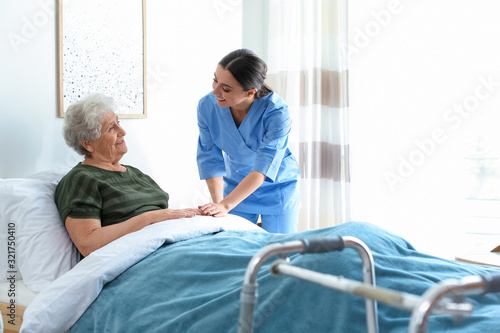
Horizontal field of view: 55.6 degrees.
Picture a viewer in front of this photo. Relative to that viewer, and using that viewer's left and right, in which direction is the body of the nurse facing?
facing the viewer and to the left of the viewer

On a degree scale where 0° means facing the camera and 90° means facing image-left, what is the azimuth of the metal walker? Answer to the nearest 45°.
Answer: approximately 45°

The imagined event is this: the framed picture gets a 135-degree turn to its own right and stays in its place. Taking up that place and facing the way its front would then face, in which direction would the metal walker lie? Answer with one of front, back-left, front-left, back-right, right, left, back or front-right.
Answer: back-left

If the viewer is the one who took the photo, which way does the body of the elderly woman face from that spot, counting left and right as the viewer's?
facing the viewer and to the right of the viewer

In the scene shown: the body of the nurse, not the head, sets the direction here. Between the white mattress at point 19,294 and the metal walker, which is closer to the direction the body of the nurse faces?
the white mattress

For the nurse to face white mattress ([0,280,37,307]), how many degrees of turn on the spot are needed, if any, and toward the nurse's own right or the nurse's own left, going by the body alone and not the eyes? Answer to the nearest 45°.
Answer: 0° — they already face it

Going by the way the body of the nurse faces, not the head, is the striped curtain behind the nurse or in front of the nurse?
behind

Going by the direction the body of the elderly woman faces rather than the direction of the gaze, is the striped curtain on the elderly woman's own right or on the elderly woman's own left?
on the elderly woman's own left

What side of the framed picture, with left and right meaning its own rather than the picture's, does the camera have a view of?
front

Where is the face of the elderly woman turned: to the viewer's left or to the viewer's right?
to the viewer's right

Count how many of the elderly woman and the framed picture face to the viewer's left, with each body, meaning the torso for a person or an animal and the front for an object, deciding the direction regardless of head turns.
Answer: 0
